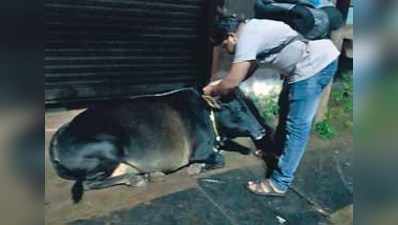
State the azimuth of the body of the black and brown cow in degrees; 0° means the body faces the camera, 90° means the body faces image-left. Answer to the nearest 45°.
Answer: approximately 270°

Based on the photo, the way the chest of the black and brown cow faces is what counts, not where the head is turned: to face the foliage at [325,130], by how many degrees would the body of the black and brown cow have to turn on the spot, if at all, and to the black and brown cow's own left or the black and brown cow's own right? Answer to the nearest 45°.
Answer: approximately 45° to the black and brown cow's own left

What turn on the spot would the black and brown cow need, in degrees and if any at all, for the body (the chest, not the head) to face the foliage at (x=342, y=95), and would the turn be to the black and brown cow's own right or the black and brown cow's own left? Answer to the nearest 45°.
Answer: approximately 45° to the black and brown cow's own left

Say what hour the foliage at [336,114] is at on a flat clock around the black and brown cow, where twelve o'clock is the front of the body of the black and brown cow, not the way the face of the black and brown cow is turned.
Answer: The foliage is roughly at 11 o'clock from the black and brown cow.

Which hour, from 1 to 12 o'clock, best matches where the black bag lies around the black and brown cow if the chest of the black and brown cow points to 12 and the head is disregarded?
The black bag is roughly at 12 o'clock from the black and brown cow.

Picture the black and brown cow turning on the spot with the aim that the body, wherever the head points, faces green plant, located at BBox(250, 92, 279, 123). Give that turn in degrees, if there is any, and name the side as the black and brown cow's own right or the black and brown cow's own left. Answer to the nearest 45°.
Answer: approximately 45° to the black and brown cow's own left
